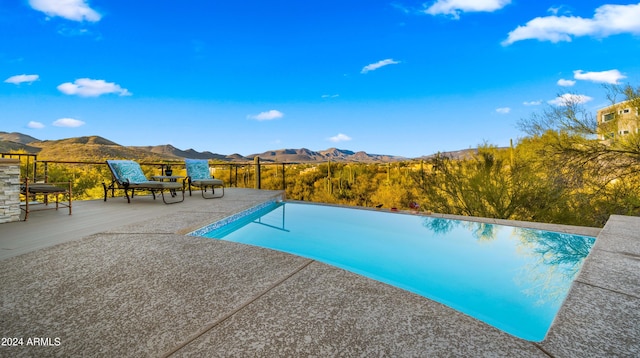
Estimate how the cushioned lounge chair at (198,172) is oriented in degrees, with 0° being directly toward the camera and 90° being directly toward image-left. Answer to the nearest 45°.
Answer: approximately 315°

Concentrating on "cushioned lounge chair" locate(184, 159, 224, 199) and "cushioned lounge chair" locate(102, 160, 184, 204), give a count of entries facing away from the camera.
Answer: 0

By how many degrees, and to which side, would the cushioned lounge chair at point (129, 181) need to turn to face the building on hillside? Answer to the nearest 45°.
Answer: approximately 45° to its left

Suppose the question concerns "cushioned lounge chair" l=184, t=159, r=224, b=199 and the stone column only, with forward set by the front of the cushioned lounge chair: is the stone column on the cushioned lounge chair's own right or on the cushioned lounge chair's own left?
on the cushioned lounge chair's own right

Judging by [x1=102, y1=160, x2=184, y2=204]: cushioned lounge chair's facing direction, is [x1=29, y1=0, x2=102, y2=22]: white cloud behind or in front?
behind

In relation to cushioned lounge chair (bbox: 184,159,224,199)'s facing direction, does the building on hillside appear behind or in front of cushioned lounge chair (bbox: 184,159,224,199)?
in front

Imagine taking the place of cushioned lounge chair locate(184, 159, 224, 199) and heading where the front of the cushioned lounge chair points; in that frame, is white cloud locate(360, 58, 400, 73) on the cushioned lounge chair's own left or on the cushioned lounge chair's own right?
on the cushioned lounge chair's own left

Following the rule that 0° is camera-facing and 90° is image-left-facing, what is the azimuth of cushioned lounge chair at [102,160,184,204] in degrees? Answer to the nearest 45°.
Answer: approximately 315°
